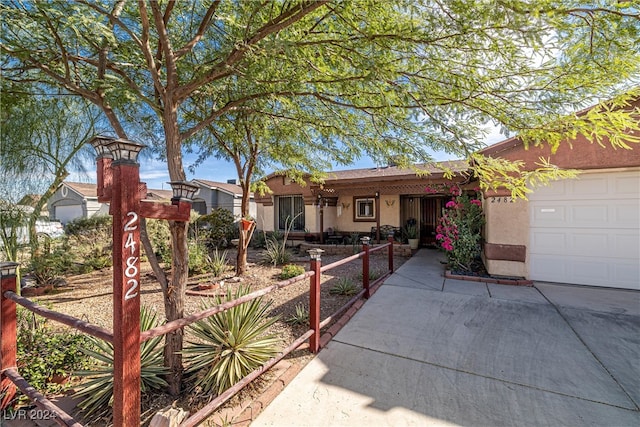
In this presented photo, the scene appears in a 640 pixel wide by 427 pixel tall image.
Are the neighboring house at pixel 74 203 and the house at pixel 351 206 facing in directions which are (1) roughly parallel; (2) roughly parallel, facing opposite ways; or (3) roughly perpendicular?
roughly parallel

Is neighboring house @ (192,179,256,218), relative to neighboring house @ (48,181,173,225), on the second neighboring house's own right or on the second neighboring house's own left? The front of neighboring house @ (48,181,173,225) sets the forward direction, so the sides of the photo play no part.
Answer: on the second neighboring house's own left

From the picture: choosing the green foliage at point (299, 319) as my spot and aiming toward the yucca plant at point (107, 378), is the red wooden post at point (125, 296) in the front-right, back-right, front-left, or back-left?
front-left

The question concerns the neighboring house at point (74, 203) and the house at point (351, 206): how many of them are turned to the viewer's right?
0

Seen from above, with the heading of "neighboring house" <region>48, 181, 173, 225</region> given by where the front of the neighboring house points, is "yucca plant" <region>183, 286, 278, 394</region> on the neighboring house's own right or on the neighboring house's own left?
on the neighboring house's own left

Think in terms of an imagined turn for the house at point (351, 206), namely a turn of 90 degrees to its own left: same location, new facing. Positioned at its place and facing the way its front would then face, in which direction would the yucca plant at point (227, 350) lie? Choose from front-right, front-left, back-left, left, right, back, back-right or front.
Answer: right

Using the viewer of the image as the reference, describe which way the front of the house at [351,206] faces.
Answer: facing the viewer

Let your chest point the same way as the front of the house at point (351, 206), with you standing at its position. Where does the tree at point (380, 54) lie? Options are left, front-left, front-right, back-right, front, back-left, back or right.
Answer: front

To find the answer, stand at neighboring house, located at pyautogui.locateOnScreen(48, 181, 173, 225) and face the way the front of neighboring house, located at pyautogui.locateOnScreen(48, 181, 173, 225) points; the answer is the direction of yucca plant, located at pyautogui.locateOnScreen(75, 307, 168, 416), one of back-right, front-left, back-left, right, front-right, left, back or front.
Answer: front-left

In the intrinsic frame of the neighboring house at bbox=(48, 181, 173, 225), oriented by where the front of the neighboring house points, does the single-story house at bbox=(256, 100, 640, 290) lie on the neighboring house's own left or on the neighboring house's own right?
on the neighboring house's own left

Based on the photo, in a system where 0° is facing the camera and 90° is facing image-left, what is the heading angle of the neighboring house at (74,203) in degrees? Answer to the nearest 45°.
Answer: approximately 45°

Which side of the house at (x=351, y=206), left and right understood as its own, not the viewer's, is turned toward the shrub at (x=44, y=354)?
front

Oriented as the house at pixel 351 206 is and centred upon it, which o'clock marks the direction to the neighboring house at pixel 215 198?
The neighboring house is roughly at 4 o'clock from the house.
